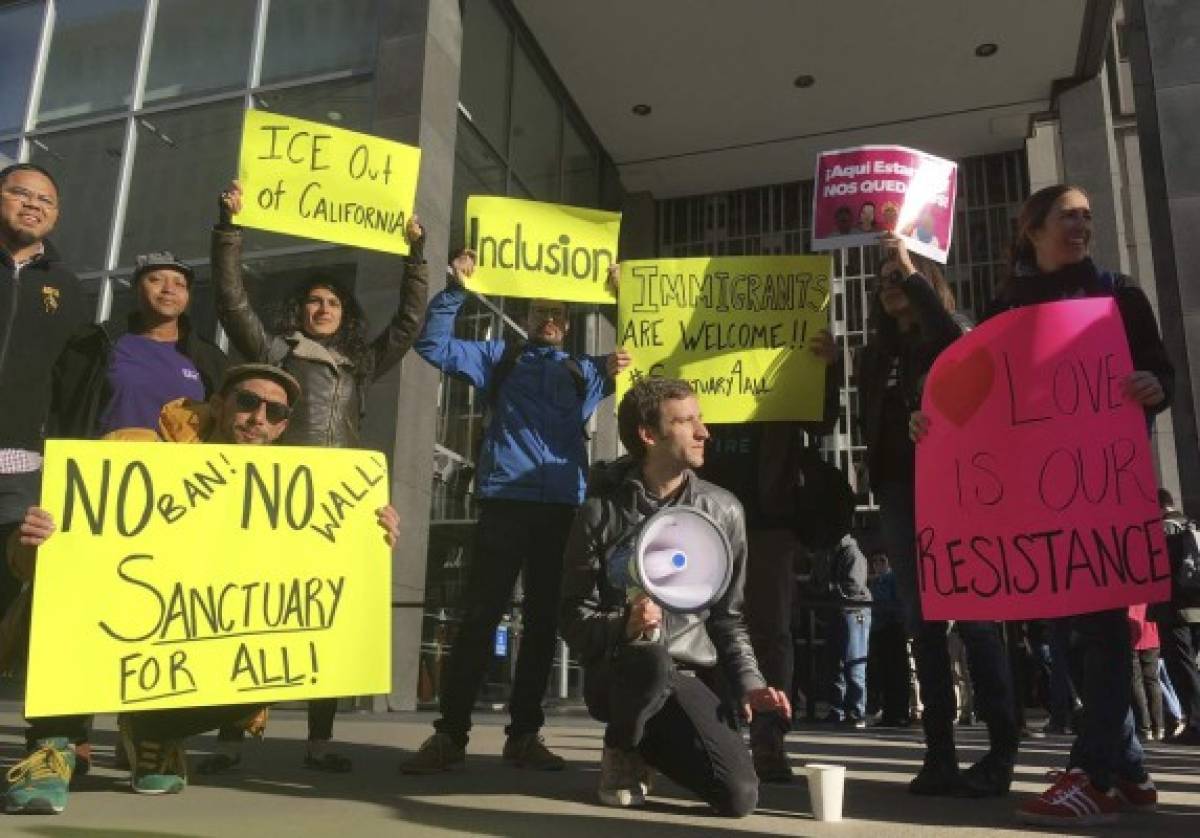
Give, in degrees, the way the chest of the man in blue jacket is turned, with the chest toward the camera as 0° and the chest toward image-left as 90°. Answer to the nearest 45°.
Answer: approximately 0°

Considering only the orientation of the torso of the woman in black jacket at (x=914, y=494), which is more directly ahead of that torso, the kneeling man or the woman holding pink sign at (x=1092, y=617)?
the kneeling man

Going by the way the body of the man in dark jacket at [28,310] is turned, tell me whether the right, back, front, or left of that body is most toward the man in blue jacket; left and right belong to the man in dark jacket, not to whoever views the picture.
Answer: left

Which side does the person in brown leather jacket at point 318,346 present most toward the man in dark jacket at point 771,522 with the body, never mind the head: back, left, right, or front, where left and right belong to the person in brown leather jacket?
left

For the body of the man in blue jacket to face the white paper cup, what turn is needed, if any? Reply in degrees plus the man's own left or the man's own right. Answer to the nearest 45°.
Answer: approximately 45° to the man's own left

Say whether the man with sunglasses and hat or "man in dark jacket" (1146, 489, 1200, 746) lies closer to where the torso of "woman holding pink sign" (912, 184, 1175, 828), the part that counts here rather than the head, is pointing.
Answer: the man with sunglasses and hat

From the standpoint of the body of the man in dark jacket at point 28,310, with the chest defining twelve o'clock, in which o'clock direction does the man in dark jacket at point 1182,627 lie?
the man in dark jacket at point 1182,627 is roughly at 9 o'clock from the man in dark jacket at point 28,310.
